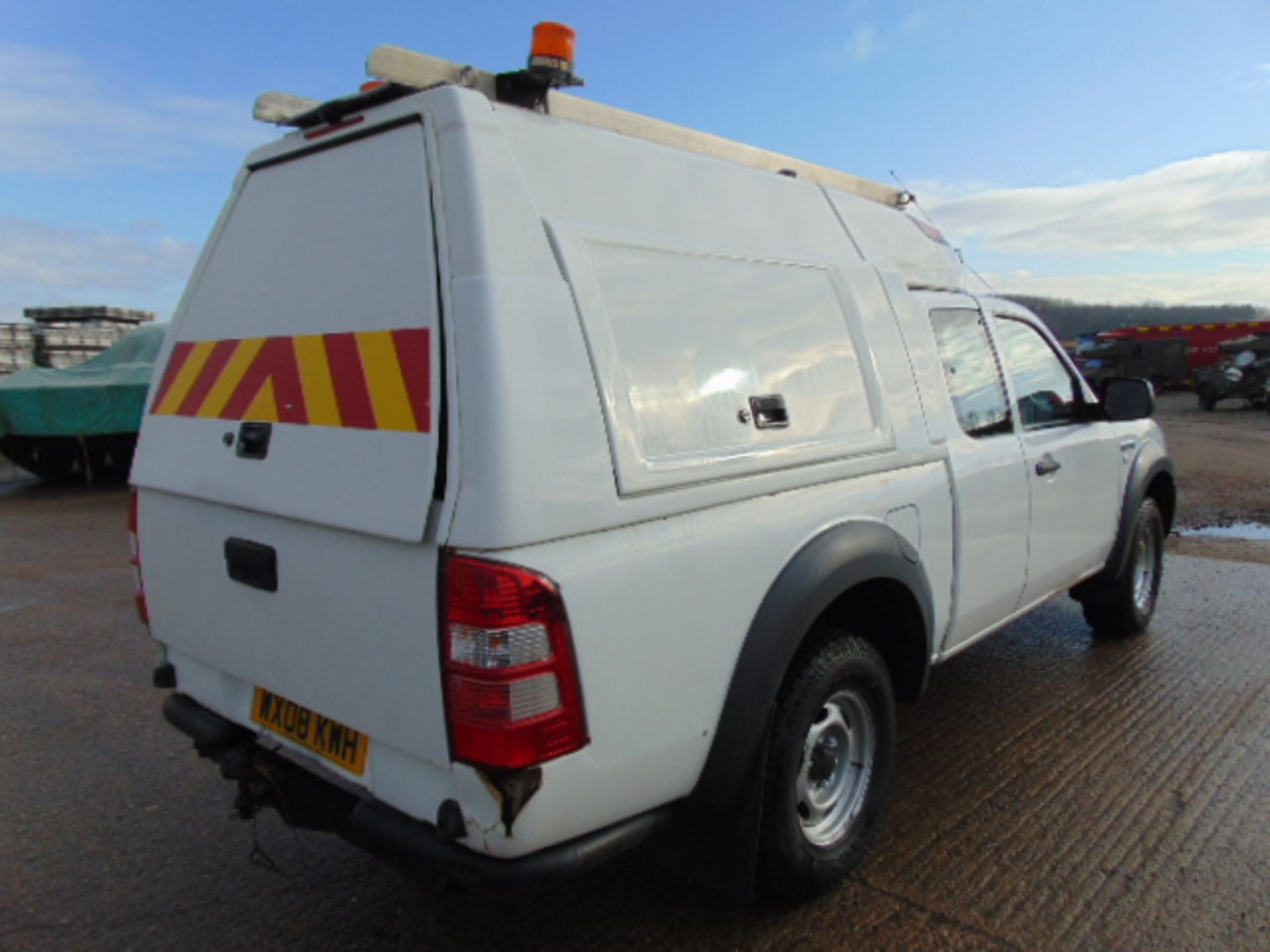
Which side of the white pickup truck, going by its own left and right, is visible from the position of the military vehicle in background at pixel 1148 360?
front

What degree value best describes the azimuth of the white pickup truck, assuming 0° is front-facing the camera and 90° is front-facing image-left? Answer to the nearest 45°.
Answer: approximately 225°

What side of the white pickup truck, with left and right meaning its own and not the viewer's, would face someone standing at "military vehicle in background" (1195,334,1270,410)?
front

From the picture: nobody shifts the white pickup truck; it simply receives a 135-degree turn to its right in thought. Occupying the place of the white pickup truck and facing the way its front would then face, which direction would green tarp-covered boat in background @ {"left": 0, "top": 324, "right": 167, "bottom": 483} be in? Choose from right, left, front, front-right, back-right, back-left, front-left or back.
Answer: back-right

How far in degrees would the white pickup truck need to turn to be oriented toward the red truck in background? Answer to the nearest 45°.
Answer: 0° — it already faces it

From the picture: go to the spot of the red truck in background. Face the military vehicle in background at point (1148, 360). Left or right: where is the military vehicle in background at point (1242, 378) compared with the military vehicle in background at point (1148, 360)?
left

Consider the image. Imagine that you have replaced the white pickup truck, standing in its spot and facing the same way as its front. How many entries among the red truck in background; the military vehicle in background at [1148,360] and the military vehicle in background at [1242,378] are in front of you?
3

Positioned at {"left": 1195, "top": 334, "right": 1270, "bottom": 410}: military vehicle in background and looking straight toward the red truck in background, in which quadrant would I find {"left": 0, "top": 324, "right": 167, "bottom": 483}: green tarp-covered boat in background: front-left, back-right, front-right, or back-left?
back-left
